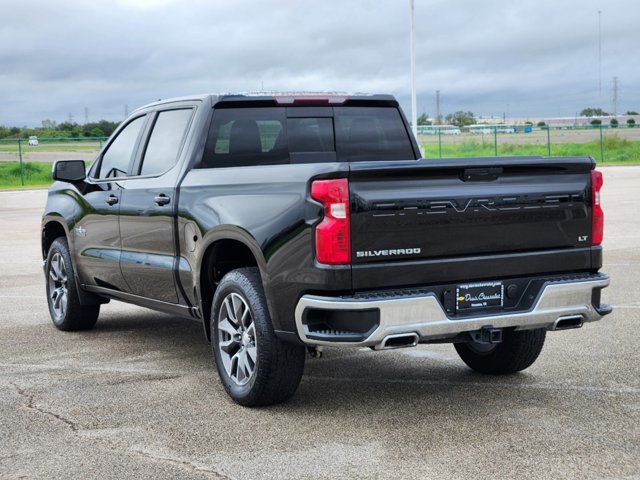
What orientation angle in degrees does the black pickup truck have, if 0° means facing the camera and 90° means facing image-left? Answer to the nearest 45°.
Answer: approximately 135°

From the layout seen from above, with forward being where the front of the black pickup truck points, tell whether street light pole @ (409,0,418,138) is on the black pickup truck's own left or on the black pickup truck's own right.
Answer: on the black pickup truck's own right
